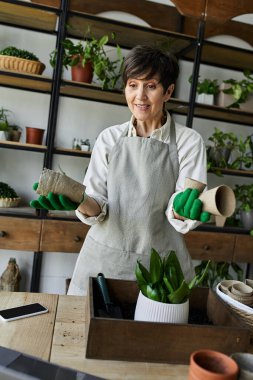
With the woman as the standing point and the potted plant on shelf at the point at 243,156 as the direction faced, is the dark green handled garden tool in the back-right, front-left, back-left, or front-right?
back-right

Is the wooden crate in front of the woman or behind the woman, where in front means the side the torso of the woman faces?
in front

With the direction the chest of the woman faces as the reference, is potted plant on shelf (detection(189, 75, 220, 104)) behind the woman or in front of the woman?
behind

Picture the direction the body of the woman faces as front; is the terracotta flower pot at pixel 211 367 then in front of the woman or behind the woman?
in front

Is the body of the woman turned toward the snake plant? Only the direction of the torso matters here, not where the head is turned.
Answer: yes

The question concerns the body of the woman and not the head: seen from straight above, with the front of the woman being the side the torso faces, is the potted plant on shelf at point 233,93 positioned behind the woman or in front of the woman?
behind

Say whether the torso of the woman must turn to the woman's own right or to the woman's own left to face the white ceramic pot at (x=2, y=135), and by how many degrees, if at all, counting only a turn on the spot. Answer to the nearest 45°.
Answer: approximately 135° to the woman's own right

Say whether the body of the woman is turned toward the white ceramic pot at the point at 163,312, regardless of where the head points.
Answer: yes
